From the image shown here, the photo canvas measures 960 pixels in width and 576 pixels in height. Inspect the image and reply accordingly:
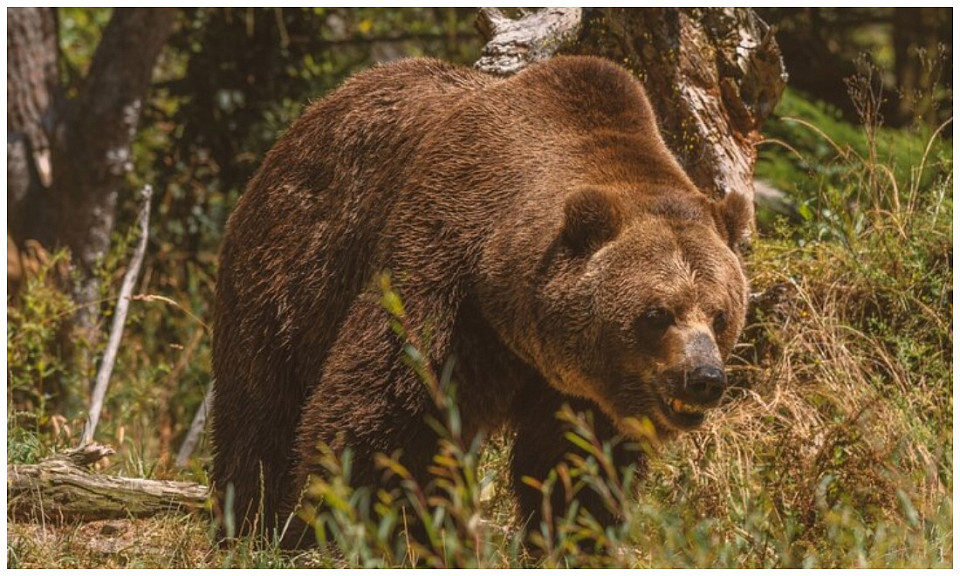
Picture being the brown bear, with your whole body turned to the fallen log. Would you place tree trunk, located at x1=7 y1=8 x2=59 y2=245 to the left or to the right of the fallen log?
right

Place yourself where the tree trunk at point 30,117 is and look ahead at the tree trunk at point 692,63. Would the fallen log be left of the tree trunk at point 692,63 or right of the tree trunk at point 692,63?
right

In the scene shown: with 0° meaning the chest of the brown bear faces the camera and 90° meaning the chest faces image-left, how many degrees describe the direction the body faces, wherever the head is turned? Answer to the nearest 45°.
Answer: approximately 315°

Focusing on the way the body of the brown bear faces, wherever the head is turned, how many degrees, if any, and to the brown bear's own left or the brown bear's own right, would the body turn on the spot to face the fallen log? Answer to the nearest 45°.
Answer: approximately 135° to the brown bear's own right

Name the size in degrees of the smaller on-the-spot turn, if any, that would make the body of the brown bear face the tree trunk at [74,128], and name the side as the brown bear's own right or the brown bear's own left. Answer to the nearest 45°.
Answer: approximately 180°

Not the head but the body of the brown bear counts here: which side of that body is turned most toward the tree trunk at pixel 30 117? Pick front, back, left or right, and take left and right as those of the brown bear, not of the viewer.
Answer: back
